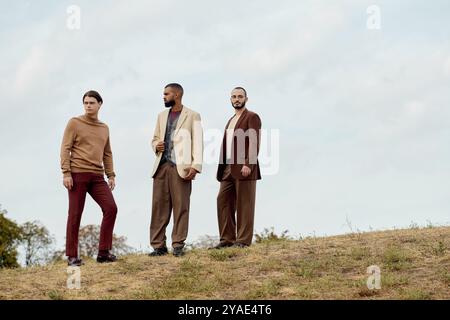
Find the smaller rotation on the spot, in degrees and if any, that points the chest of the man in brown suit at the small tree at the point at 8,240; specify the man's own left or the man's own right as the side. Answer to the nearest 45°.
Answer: approximately 90° to the man's own right

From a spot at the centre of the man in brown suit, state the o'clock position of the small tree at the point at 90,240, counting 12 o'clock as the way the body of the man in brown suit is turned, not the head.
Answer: The small tree is roughly at 4 o'clock from the man in brown suit.

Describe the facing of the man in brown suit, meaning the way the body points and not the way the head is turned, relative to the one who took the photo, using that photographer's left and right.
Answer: facing the viewer and to the left of the viewer

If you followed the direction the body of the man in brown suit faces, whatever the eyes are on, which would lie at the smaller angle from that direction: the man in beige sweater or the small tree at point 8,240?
the man in beige sweater

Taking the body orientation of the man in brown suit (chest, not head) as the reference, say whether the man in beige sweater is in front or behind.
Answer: in front

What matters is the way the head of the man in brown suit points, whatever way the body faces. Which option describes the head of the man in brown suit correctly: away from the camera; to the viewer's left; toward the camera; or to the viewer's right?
toward the camera

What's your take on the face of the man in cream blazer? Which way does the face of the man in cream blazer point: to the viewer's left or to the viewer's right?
to the viewer's left

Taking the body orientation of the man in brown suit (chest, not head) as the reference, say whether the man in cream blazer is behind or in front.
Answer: in front
